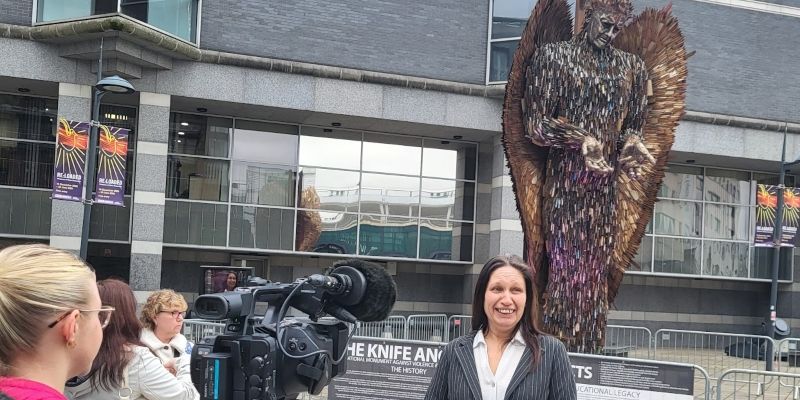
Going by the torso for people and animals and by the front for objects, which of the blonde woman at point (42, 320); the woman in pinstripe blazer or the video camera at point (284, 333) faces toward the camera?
the woman in pinstripe blazer

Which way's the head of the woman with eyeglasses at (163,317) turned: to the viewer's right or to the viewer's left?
to the viewer's right

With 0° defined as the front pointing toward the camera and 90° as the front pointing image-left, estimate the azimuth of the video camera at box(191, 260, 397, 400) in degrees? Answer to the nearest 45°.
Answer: approximately 225°

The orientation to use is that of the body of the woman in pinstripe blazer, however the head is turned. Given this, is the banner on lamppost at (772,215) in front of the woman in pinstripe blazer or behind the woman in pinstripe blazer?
behind

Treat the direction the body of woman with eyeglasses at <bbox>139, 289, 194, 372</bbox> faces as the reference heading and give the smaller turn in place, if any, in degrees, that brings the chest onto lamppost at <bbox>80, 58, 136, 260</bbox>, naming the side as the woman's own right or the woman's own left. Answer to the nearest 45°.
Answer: approximately 135° to the woman's own left

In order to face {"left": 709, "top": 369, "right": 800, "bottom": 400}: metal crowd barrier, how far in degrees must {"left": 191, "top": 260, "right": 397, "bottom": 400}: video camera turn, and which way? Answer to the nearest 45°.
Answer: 0° — it already faces it

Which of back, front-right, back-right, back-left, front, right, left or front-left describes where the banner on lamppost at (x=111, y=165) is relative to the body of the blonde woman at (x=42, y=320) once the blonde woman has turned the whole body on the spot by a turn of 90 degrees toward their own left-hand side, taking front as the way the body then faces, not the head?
front-right

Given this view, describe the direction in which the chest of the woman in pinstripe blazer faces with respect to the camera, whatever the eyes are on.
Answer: toward the camera

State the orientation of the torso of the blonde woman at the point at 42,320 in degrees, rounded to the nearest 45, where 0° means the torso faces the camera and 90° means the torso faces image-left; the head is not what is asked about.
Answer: approximately 225°

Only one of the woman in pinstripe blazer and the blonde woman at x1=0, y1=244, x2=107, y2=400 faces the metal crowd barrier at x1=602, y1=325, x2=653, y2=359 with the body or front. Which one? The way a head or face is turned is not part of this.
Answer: the blonde woman

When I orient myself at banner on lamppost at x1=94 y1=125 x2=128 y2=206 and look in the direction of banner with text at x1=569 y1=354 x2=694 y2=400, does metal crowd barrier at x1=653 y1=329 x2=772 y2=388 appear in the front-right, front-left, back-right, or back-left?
front-left

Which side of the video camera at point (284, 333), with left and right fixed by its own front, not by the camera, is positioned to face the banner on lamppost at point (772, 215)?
front

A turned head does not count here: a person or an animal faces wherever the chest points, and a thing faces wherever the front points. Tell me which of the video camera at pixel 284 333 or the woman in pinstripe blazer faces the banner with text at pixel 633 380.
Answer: the video camera

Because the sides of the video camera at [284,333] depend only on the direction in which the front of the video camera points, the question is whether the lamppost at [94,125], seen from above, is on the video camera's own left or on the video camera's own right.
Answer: on the video camera's own left

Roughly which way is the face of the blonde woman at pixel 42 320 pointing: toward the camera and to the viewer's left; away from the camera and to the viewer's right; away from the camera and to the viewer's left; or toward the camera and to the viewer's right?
away from the camera and to the viewer's right

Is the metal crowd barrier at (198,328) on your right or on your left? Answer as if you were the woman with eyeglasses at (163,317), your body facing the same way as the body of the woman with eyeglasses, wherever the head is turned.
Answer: on your left

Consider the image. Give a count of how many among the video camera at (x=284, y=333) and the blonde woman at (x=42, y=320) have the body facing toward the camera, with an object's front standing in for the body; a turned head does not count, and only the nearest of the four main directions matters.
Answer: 0
